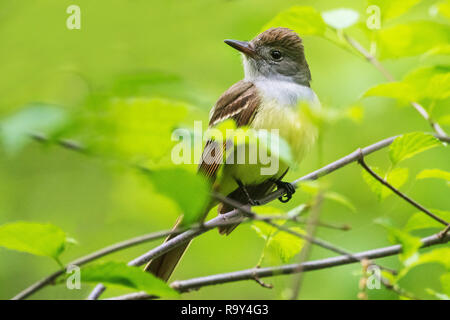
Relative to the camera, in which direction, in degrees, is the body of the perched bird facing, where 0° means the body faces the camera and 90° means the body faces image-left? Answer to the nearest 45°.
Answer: approximately 315°

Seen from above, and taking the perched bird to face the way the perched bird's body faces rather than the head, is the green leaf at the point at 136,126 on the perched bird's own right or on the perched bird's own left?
on the perched bird's own right
